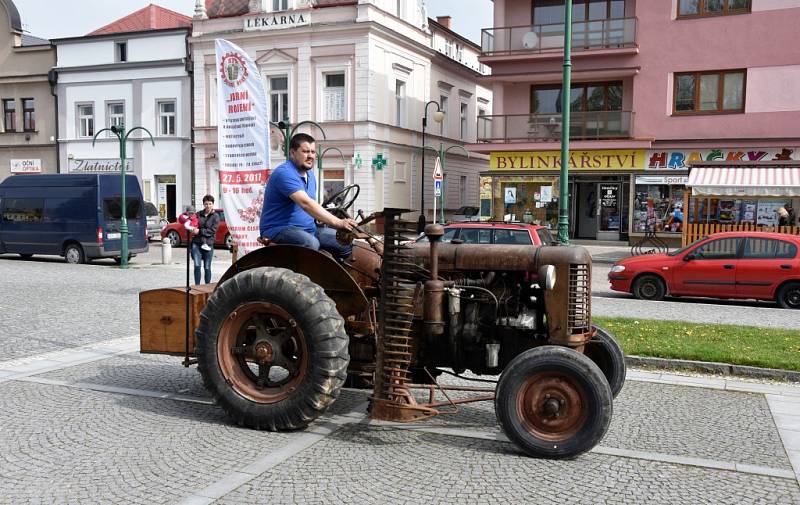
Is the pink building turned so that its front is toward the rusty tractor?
yes

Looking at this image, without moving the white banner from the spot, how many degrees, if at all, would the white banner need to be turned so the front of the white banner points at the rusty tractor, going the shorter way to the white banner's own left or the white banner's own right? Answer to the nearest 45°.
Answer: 0° — it already faces it

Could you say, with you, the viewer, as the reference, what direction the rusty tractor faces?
facing to the right of the viewer

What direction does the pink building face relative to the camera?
toward the camera

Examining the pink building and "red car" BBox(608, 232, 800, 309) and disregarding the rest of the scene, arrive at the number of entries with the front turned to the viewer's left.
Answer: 1

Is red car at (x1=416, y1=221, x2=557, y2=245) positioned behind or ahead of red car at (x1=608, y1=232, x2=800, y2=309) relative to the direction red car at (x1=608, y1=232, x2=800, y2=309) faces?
ahead

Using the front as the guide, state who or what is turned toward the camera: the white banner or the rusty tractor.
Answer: the white banner

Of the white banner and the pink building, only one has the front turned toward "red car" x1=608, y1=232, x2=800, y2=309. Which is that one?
the pink building

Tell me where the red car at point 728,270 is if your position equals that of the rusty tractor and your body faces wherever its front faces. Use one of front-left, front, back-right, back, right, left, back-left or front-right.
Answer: front-left

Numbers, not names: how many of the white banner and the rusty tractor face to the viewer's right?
1

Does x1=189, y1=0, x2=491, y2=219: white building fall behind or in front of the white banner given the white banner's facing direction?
behind

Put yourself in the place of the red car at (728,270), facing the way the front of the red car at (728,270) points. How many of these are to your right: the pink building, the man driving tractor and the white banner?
1

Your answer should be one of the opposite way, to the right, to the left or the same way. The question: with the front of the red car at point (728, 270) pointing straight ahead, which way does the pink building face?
to the left

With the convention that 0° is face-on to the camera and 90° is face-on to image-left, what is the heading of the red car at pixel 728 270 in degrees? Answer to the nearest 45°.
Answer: approximately 90°

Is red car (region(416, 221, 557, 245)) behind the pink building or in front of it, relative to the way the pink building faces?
in front

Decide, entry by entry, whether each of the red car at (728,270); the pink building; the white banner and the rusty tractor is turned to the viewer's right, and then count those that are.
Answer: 1

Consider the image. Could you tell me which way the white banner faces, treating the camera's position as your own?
facing the viewer
